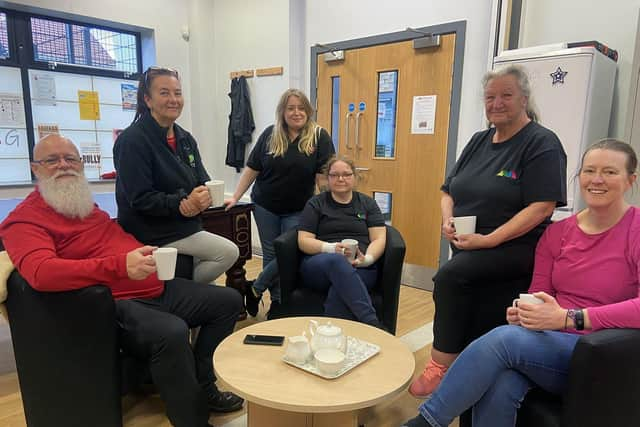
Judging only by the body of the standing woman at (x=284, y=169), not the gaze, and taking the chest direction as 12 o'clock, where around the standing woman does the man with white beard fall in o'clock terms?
The man with white beard is roughly at 1 o'clock from the standing woman.

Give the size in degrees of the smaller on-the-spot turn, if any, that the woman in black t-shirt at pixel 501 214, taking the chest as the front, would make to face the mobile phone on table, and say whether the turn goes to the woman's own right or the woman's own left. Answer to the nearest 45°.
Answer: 0° — they already face it

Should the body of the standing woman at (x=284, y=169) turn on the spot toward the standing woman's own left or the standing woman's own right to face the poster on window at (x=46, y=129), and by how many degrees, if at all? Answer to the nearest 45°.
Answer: approximately 135° to the standing woman's own right

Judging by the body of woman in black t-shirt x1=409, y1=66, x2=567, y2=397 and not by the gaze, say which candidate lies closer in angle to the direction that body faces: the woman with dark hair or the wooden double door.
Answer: the woman with dark hair

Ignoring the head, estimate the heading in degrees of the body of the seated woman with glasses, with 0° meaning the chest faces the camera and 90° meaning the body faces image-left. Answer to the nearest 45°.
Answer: approximately 0°

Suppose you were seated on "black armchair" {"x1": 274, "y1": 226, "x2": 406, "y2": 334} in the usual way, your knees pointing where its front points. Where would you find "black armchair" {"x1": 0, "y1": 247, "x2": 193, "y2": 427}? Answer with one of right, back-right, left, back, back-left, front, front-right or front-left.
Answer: front-right

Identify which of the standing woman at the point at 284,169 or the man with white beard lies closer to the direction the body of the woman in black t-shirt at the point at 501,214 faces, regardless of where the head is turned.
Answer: the man with white beard
